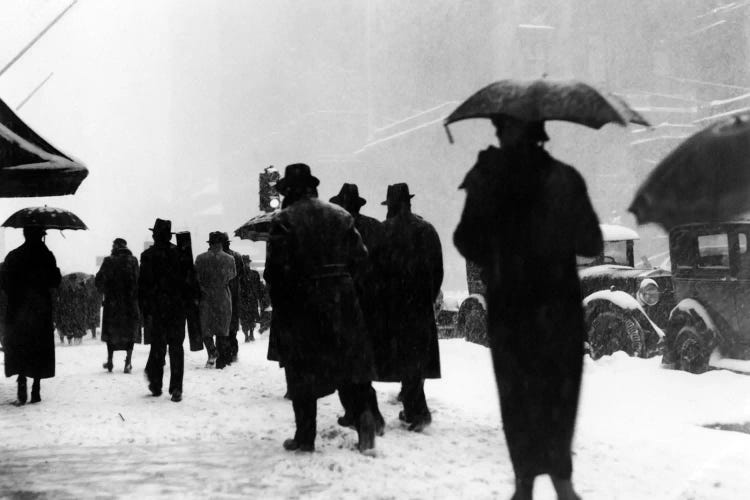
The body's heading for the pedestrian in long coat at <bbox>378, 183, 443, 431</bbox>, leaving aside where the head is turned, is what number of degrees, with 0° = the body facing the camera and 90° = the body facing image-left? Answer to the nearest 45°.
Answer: approximately 135°

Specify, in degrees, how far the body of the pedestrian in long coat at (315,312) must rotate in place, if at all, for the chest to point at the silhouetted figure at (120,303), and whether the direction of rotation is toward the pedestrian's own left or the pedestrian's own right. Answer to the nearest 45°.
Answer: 0° — they already face them

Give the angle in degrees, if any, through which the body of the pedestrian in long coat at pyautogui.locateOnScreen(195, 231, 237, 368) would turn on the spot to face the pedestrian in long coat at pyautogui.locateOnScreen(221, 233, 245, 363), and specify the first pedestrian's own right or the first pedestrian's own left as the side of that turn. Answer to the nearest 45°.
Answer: approximately 45° to the first pedestrian's own right

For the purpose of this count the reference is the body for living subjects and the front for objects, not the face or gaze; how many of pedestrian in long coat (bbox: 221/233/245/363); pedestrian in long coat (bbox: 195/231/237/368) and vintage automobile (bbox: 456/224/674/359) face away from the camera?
2

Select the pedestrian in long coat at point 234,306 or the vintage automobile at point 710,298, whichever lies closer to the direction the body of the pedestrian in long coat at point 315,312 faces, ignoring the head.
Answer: the pedestrian in long coat

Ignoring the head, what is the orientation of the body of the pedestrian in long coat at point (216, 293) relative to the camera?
away from the camera

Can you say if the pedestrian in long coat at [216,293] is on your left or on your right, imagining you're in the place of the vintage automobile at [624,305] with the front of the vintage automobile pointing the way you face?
on your right

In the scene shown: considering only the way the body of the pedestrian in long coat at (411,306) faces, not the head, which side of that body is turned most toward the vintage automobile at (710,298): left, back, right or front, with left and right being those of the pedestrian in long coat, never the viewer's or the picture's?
right

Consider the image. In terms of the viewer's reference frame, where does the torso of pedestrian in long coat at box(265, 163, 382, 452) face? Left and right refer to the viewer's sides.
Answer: facing away from the viewer and to the left of the viewer

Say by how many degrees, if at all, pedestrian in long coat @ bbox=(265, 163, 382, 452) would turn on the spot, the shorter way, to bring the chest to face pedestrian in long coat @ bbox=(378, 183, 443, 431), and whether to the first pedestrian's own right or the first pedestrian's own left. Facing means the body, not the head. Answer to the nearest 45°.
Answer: approximately 90° to the first pedestrian's own right

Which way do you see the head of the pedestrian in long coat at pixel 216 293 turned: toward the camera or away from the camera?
away from the camera

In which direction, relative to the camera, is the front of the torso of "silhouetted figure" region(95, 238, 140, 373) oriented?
away from the camera
